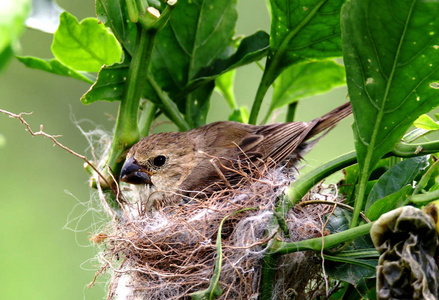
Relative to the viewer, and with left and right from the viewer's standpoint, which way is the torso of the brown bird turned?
facing to the left of the viewer

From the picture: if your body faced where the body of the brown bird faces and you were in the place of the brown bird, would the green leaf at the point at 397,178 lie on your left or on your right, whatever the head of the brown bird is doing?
on your left

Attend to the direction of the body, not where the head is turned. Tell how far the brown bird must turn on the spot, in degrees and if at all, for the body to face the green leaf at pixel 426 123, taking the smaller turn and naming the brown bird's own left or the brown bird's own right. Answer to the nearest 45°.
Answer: approximately 135° to the brown bird's own left

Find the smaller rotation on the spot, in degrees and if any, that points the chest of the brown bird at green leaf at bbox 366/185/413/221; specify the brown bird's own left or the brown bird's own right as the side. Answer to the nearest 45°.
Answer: approximately 135° to the brown bird's own left
